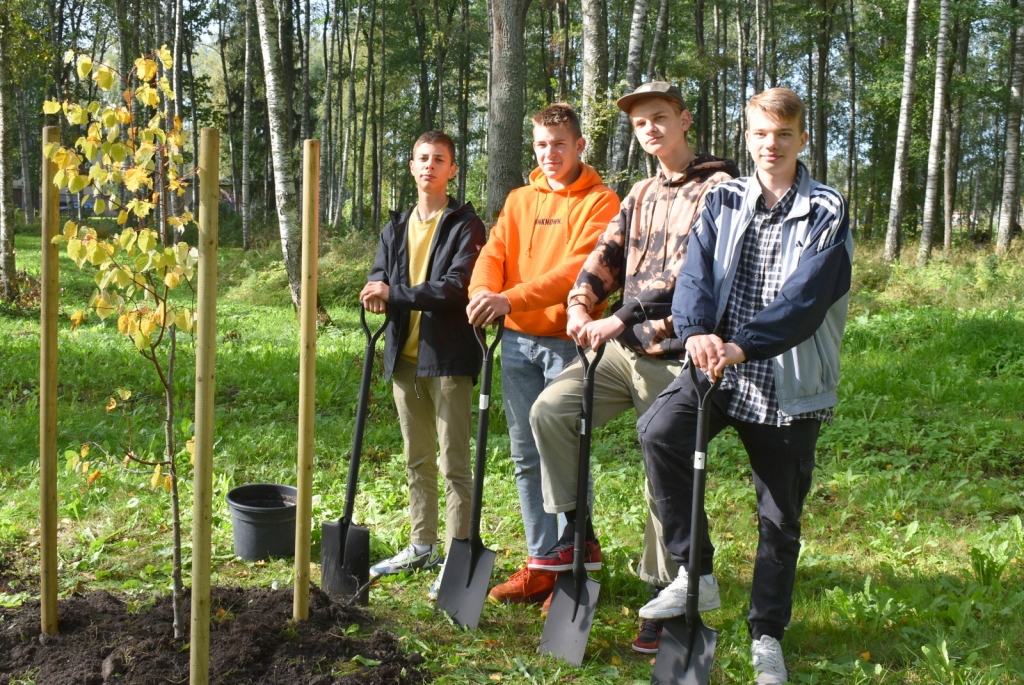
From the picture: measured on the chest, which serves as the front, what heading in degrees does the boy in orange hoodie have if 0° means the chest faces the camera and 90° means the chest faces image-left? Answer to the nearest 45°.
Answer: approximately 45°

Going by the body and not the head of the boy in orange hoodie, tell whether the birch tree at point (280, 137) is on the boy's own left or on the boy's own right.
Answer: on the boy's own right

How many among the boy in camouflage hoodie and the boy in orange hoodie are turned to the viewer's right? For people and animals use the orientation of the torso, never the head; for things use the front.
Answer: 0

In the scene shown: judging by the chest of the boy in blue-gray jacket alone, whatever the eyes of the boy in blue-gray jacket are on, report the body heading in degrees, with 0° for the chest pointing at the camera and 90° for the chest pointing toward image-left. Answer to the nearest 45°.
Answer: approximately 45°

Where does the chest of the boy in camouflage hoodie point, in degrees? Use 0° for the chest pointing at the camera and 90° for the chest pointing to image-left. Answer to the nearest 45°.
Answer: approximately 45°

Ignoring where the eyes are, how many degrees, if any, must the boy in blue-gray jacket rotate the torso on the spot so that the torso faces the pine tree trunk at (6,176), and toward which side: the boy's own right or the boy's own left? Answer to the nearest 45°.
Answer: approximately 90° to the boy's own right

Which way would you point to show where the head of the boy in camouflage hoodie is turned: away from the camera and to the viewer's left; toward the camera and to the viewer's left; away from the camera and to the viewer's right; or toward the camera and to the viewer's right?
toward the camera and to the viewer's left

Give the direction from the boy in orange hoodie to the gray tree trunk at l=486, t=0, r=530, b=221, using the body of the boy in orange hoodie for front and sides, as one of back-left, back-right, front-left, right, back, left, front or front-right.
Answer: back-right
